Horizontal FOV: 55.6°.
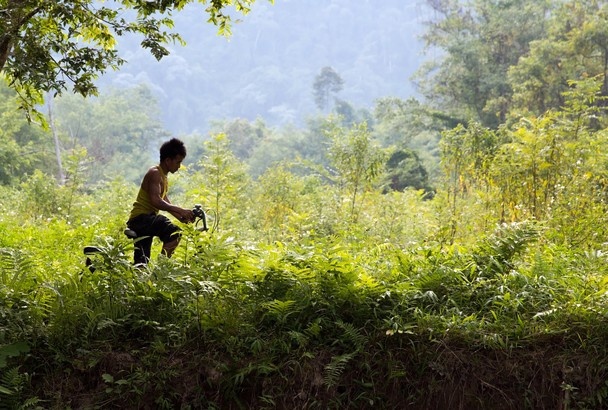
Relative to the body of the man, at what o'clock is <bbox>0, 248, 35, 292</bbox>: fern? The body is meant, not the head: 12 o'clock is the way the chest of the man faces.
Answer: The fern is roughly at 6 o'clock from the man.

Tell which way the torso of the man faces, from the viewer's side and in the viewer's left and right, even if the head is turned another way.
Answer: facing to the right of the viewer

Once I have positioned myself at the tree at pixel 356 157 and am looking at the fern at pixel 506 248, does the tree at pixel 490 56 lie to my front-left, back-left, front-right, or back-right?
back-left

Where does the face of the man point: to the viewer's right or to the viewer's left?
to the viewer's right
